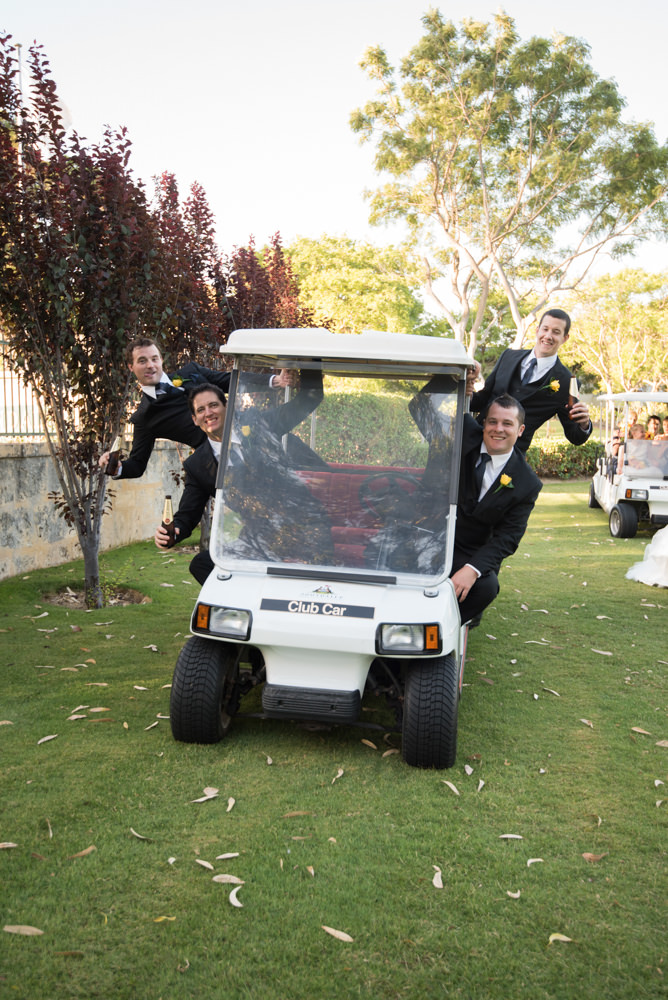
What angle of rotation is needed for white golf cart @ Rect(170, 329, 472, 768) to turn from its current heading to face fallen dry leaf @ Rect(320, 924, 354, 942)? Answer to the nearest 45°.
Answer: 0° — it already faces it

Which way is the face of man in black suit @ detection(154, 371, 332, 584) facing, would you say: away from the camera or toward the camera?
toward the camera

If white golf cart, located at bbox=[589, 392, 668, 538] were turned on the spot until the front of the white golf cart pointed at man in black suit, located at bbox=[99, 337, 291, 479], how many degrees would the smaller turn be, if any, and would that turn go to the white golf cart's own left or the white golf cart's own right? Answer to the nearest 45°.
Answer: approximately 45° to the white golf cart's own right

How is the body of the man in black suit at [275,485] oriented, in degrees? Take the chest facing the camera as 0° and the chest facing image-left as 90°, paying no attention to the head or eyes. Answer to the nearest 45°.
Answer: approximately 0°

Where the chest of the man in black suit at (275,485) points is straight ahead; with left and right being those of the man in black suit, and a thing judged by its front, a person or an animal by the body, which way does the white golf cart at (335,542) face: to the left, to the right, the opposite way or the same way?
the same way

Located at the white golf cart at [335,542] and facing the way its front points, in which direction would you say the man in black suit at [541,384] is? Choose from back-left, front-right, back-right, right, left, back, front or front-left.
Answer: back-left

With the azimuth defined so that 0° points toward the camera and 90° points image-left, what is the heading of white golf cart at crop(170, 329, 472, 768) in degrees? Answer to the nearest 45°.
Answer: approximately 0°

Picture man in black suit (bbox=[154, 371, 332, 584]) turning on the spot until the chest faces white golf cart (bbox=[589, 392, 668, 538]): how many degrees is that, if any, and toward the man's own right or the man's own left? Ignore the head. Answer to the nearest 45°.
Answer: approximately 135° to the man's own left

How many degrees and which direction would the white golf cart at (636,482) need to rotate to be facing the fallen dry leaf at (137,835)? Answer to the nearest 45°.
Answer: approximately 45° to its right

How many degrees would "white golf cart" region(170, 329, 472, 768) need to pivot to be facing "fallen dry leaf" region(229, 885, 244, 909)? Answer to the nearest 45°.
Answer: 0° — it already faces it

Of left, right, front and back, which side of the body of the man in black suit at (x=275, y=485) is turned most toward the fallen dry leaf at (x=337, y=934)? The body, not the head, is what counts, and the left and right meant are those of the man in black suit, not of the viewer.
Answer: front

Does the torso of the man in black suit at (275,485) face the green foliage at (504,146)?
no
